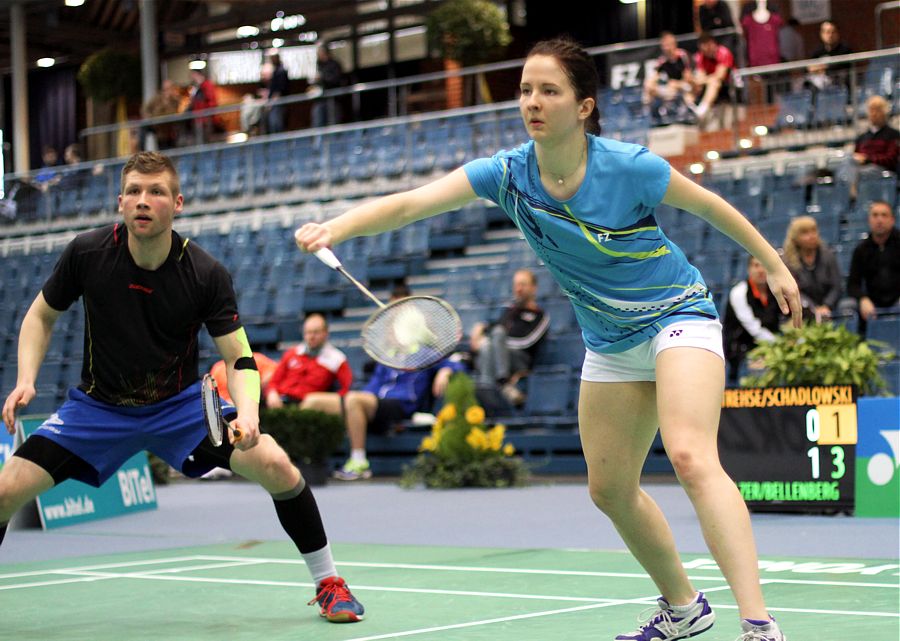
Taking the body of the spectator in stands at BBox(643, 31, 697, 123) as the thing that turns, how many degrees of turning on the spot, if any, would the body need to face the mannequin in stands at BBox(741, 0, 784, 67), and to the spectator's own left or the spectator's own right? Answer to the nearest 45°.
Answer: approximately 90° to the spectator's own left

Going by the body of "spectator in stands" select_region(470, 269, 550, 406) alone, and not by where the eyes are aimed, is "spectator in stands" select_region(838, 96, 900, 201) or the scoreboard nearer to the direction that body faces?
the scoreboard

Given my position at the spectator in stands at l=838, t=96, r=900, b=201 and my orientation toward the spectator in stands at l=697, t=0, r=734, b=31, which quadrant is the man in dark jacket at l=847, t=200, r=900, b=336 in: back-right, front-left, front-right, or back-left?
back-left

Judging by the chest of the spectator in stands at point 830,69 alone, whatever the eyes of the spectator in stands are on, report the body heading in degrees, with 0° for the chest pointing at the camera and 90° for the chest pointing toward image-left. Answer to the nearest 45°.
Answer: approximately 0°

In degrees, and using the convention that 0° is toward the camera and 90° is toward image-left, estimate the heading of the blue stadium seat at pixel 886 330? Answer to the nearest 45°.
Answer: approximately 45°

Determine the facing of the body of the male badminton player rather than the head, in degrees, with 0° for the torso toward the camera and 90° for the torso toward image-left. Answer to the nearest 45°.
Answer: approximately 0°

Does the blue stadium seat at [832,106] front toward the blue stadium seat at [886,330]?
yes

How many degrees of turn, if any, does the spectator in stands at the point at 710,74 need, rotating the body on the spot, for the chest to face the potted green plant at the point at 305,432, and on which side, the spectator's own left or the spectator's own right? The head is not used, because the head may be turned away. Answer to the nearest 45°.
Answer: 0° — they already face it

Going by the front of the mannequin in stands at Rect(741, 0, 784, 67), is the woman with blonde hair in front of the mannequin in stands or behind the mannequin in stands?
in front

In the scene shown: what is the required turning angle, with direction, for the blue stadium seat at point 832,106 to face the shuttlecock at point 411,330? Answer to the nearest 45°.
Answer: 0° — it already faces it

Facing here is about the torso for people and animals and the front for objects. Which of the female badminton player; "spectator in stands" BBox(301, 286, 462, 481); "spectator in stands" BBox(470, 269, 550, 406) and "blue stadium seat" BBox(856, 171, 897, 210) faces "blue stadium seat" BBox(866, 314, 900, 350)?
"blue stadium seat" BBox(856, 171, 897, 210)

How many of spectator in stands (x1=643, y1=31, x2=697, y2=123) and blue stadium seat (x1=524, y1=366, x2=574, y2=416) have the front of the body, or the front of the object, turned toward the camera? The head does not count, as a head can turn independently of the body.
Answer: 2
